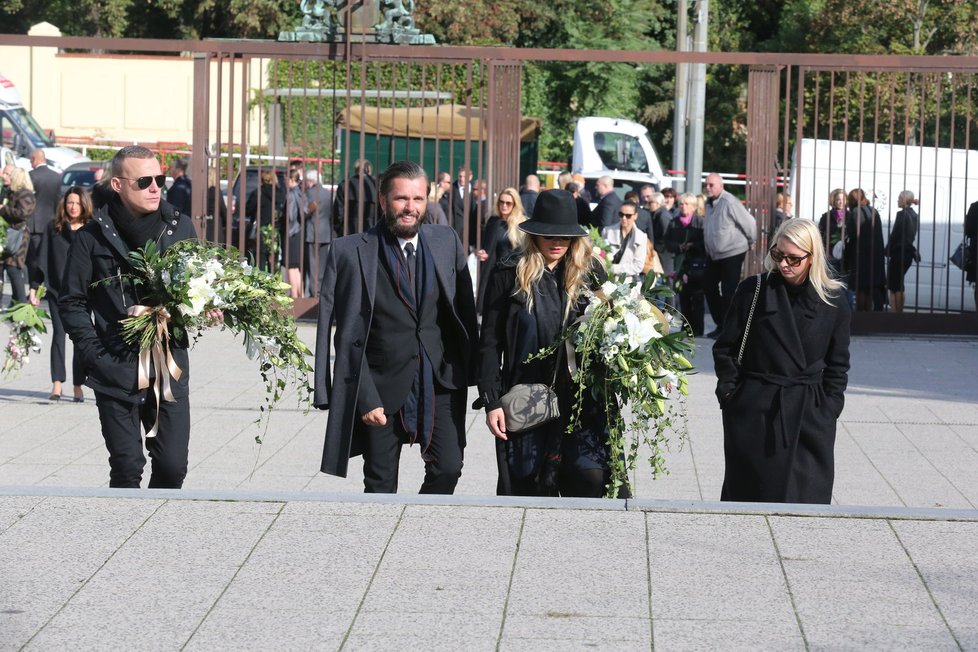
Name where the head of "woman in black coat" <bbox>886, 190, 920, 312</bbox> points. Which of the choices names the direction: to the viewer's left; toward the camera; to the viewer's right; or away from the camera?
to the viewer's left

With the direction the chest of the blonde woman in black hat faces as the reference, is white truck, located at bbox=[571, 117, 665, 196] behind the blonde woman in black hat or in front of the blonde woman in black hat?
behind

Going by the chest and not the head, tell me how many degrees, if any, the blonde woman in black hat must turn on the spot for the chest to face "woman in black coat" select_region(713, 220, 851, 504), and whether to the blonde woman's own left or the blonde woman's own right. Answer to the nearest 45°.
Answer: approximately 90° to the blonde woman's own left

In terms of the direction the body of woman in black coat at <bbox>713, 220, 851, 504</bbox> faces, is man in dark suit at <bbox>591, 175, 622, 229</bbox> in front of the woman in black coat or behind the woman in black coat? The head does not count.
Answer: behind

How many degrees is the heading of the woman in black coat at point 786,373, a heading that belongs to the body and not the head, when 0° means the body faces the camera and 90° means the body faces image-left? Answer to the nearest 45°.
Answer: approximately 0°

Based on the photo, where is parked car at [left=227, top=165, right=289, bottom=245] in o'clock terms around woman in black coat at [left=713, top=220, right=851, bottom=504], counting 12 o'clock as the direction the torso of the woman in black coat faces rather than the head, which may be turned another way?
The parked car is roughly at 5 o'clock from the woman in black coat.

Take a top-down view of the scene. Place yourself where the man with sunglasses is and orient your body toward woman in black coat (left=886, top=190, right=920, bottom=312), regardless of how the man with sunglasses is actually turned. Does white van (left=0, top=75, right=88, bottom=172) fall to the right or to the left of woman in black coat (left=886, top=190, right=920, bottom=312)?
left

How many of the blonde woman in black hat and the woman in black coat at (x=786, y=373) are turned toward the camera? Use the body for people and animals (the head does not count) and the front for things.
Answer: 2

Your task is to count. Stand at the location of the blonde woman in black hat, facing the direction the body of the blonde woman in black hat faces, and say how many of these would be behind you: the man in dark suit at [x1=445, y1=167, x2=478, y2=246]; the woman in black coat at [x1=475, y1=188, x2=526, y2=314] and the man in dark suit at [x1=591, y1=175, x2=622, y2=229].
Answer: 3

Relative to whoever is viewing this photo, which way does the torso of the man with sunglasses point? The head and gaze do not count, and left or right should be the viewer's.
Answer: facing the viewer and to the right of the viewer

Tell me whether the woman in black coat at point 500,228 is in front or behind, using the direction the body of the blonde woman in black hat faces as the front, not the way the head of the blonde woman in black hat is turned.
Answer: behind
